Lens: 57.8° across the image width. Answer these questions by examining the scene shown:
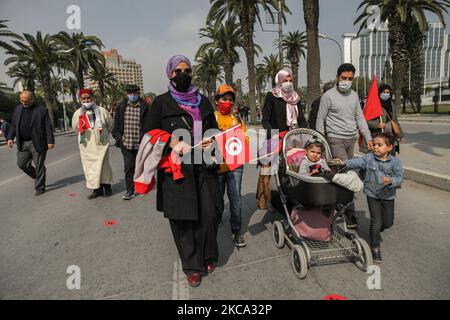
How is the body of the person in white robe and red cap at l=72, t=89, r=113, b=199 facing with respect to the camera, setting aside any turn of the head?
toward the camera

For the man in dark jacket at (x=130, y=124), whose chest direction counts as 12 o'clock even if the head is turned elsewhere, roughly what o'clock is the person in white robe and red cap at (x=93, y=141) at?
The person in white robe and red cap is roughly at 4 o'clock from the man in dark jacket.

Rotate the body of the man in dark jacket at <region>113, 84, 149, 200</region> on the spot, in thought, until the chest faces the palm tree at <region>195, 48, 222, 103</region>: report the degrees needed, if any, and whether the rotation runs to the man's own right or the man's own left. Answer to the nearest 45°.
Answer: approximately 180°

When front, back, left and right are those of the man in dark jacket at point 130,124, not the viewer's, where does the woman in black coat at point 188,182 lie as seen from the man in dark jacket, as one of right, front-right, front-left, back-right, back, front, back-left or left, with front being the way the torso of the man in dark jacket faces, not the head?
front

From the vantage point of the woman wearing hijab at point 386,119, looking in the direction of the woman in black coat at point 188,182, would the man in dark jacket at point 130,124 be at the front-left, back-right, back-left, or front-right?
front-right

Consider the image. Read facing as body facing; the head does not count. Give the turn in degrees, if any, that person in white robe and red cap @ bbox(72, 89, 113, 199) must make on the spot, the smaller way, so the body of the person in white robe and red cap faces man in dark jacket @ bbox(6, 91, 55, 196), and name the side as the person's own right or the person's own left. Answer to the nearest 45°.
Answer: approximately 135° to the person's own right

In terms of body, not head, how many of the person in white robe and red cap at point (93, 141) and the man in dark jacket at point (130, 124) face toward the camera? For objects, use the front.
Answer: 2

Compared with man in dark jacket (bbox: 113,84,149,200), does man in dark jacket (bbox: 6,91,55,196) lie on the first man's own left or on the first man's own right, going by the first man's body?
on the first man's own right

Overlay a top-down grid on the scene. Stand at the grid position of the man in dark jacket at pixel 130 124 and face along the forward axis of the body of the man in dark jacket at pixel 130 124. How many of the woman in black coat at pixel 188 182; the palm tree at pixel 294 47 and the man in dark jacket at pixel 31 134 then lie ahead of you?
1

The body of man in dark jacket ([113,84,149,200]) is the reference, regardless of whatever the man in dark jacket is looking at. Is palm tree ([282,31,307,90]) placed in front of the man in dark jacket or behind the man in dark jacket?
behind

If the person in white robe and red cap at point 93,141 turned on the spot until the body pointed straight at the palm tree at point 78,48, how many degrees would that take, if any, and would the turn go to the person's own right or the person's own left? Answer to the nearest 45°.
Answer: approximately 180°
